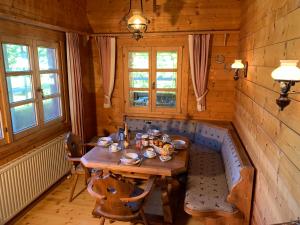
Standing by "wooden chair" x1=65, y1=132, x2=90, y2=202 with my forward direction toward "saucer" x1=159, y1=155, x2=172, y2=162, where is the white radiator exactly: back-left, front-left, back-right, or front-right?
back-right

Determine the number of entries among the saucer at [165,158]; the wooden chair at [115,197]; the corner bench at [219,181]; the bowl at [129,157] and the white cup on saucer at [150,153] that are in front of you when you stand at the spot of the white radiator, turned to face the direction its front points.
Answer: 5

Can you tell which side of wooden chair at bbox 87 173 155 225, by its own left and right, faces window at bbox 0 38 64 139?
left

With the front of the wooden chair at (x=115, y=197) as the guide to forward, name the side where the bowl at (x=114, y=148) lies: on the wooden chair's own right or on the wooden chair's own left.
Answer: on the wooden chair's own left

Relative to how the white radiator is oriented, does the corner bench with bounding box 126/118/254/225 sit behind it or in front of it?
in front

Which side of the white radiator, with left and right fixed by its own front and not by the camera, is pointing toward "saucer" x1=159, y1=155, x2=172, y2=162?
front

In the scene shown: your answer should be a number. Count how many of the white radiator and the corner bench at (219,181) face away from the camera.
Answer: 0

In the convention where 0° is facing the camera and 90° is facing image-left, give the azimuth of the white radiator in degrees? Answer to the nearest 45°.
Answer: approximately 315°

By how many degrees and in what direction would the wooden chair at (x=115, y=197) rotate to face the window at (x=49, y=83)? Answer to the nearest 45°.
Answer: approximately 90° to its left

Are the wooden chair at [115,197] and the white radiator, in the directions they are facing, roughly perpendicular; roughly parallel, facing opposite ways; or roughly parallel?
roughly perpendicular

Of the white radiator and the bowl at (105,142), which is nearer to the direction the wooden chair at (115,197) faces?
the bowl

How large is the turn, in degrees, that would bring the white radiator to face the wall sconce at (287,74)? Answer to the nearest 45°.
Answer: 0° — it already faces it

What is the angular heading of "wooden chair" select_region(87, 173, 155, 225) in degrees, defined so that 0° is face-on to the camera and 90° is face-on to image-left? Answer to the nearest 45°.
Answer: approximately 225°

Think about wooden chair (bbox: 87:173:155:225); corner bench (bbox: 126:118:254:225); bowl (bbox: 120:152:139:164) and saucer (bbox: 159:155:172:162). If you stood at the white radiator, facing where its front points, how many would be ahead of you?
4

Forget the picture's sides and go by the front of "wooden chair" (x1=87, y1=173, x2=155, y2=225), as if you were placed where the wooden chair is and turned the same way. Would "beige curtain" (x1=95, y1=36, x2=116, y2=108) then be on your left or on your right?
on your left

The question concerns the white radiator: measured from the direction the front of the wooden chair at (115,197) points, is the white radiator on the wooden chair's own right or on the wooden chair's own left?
on the wooden chair's own left

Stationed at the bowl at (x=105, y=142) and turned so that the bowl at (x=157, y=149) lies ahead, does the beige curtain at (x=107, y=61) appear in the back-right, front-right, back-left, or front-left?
back-left
